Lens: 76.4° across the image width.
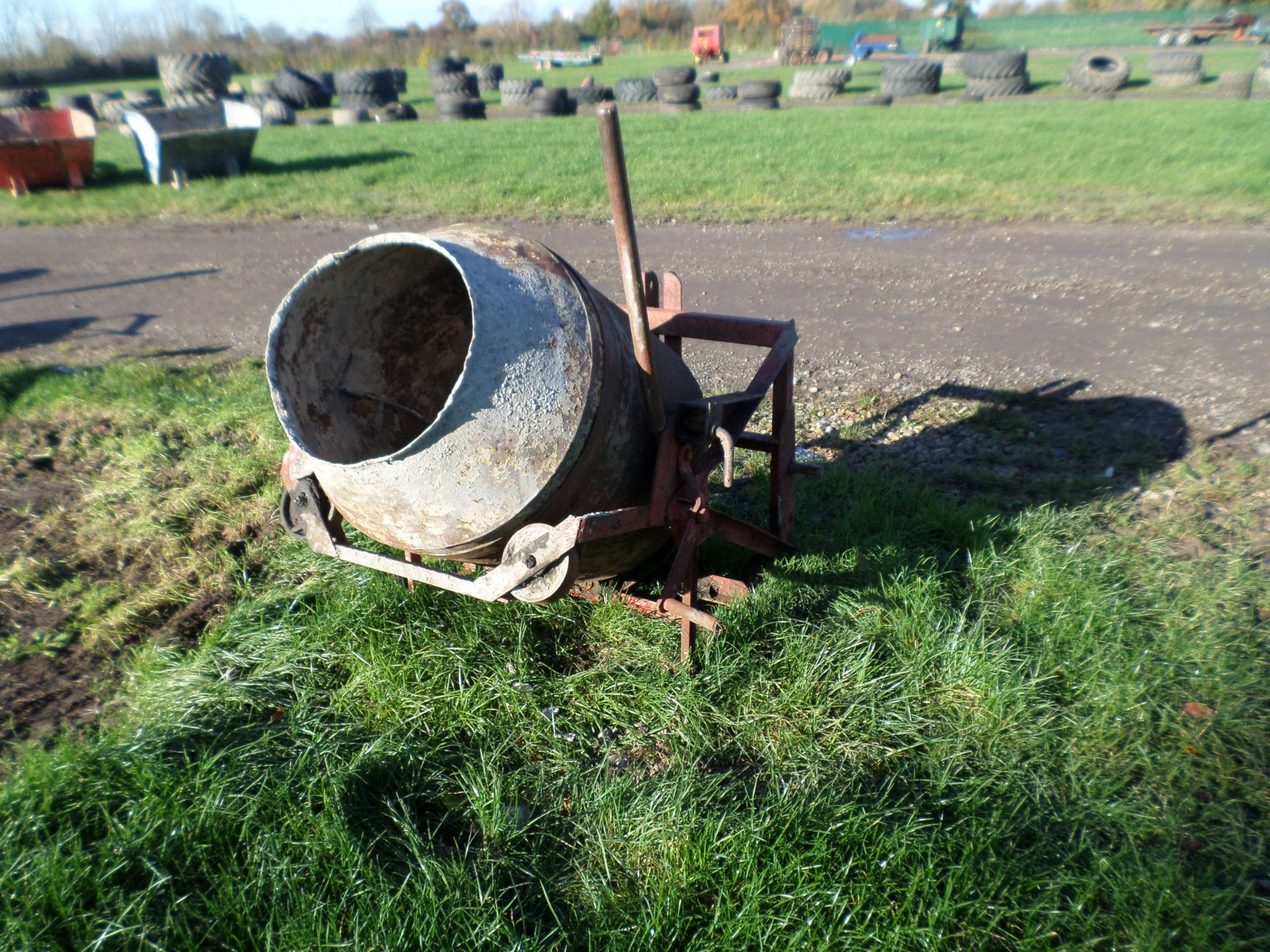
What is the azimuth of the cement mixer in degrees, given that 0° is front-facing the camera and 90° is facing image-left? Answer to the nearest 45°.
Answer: approximately 45°

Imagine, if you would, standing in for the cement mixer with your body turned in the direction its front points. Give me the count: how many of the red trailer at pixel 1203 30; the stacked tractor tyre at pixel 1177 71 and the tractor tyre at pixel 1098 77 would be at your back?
3

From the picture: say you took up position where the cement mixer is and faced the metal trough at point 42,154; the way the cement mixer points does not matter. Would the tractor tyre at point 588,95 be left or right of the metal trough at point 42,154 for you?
right

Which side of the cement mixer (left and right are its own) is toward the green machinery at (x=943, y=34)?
back

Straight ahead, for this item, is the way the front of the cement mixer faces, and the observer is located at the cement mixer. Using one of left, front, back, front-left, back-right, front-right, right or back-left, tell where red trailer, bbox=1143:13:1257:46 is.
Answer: back

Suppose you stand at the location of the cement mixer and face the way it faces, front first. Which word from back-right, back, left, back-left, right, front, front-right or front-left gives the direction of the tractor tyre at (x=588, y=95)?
back-right

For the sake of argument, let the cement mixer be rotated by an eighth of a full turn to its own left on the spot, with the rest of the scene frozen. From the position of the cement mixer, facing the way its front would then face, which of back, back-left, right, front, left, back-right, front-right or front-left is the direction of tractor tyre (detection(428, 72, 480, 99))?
back

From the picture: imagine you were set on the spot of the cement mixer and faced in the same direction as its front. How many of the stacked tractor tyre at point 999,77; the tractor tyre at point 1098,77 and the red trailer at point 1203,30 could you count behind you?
3

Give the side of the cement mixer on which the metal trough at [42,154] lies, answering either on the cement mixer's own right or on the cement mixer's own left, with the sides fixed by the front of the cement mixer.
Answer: on the cement mixer's own right

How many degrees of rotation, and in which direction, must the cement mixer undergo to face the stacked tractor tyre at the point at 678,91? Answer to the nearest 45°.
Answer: approximately 135° to its right

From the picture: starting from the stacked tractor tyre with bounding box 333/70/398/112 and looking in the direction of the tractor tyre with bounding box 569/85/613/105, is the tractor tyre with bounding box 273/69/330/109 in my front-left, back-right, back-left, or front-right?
back-left

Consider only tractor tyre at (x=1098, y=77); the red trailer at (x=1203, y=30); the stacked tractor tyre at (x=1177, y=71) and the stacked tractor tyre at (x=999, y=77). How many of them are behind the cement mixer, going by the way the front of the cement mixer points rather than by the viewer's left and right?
4

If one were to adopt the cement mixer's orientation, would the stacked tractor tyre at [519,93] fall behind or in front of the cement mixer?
behind

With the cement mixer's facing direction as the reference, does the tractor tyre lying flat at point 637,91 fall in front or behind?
behind

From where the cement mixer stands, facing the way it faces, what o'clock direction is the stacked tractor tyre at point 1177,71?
The stacked tractor tyre is roughly at 6 o'clock from the cement mixer.

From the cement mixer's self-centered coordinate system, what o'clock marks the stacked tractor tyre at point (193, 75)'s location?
The stacked tractor tyre is roughly at 4 o'clock from the cement mixer.

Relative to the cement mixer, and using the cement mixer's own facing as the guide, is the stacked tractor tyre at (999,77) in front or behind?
behind
